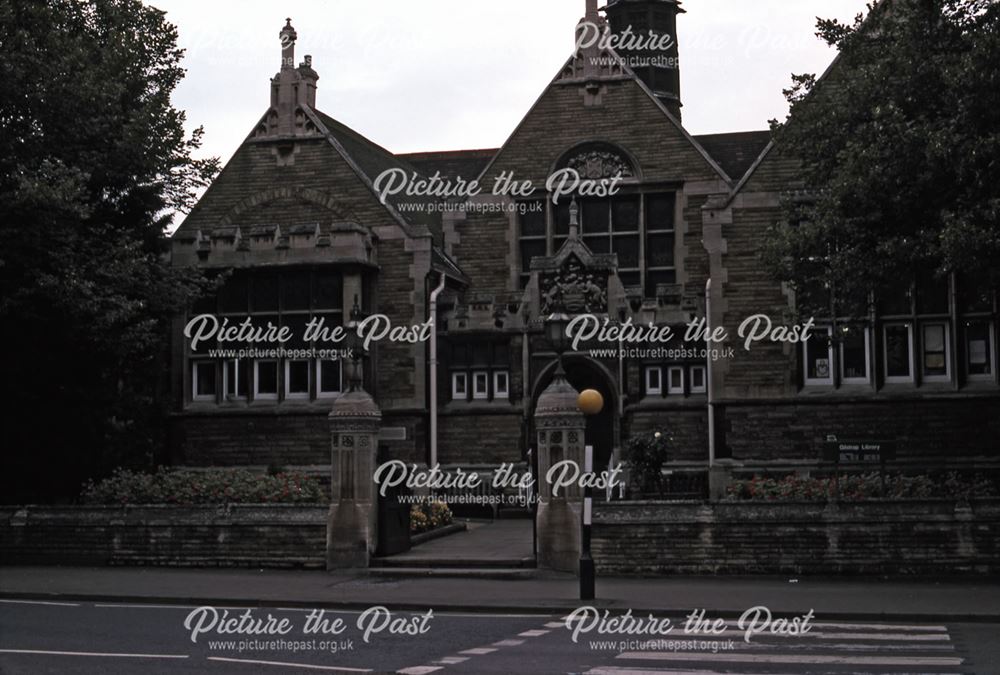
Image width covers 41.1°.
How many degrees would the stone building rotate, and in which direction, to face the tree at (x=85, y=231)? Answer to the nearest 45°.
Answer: approximately 45° to its right

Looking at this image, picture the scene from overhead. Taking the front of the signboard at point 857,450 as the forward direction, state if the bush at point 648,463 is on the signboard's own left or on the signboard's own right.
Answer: on the signboard's own right

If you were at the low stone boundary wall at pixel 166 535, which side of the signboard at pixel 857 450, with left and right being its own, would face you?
right

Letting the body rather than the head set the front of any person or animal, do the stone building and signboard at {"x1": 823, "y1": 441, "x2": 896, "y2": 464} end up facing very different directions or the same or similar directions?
same or similar directions

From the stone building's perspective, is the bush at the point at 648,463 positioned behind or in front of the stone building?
in front

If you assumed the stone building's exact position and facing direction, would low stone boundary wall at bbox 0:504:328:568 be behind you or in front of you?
in front

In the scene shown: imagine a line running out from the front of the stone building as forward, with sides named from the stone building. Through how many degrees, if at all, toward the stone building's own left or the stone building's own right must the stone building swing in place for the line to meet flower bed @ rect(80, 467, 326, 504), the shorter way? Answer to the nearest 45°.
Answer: approximately 45° to the stone building's own right

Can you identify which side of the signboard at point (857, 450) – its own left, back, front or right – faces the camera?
front

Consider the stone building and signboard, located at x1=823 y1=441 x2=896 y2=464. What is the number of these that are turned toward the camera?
2
